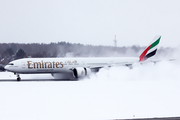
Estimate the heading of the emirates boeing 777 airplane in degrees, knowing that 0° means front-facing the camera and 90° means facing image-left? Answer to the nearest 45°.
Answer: approximately 90°
